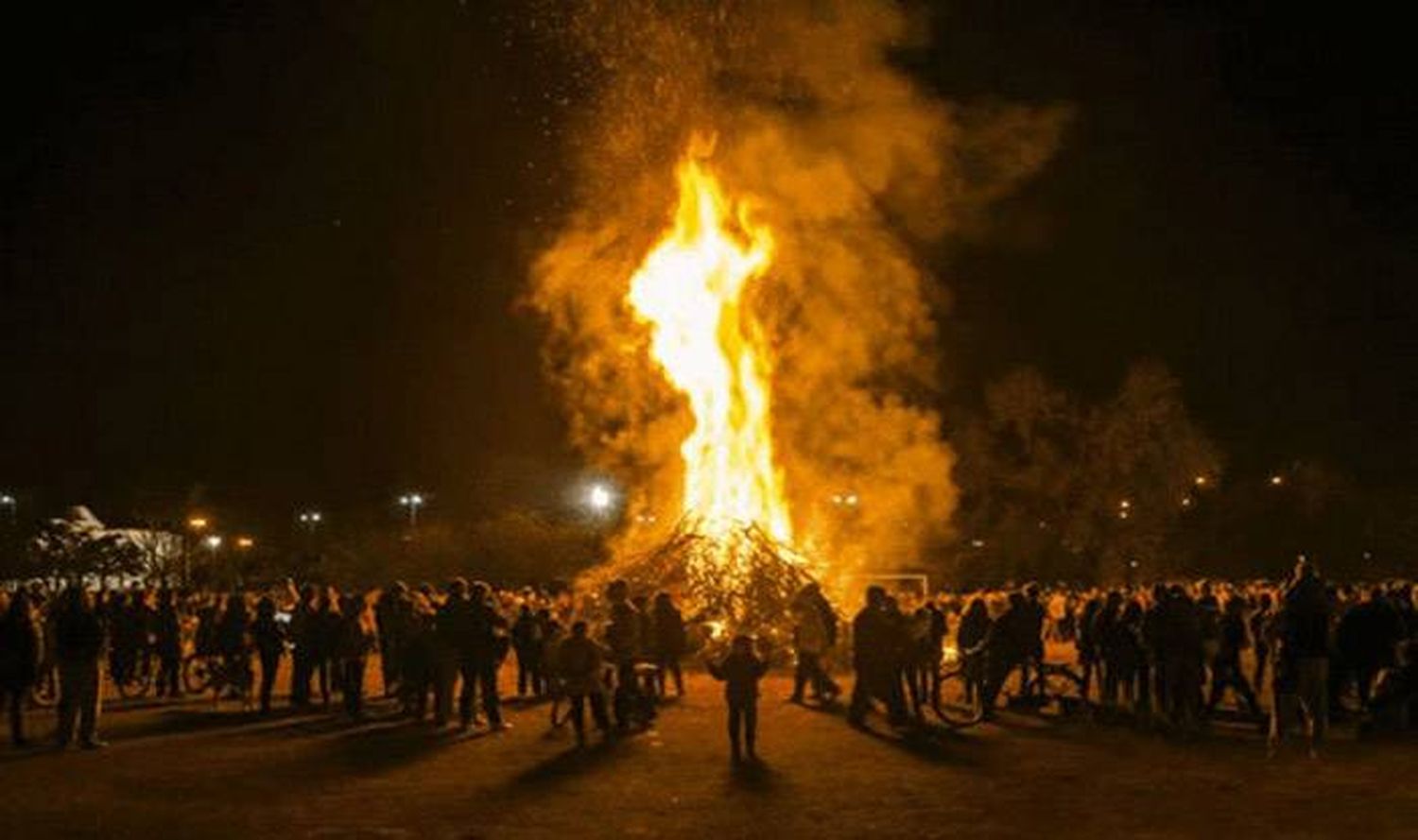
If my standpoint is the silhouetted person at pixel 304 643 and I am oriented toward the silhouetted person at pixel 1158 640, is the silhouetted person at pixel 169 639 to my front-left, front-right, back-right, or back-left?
back-left

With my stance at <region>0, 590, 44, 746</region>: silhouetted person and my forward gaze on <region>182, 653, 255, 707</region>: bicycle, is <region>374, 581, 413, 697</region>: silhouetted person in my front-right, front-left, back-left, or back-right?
front-right
